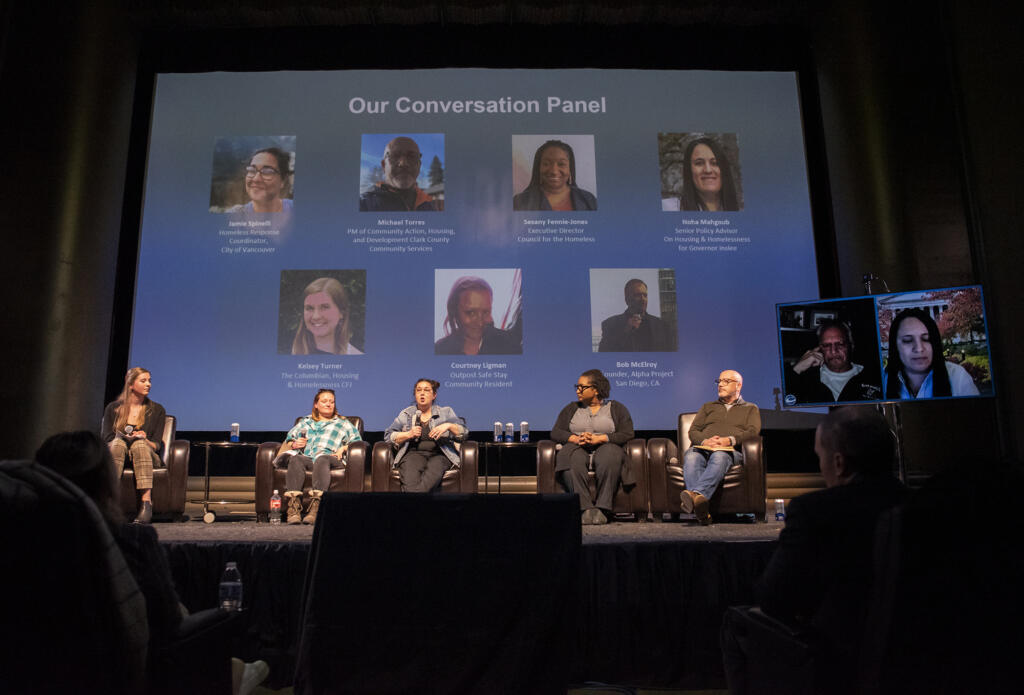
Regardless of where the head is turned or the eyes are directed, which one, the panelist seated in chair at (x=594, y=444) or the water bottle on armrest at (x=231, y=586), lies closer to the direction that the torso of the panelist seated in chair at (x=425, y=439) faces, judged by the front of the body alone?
the water bottle on armrest

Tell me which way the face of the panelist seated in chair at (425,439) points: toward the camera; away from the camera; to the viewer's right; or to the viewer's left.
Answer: toward the camera

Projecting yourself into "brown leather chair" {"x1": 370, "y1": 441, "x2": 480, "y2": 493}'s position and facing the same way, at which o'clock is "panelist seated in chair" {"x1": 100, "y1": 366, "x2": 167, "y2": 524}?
The panelist seated in chair is roughly at 3 o'clock from the brown leather chair.

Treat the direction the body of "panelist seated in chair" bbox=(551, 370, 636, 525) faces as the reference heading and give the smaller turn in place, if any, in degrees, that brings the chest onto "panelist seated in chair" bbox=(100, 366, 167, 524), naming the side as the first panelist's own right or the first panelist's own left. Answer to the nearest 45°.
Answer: approximately 90° to the first panelist's own right

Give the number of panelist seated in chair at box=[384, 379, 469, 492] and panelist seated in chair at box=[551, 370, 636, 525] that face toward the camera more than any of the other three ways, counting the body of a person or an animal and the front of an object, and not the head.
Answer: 2

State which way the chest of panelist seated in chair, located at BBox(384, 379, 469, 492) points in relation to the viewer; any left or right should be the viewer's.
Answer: facing the viewer

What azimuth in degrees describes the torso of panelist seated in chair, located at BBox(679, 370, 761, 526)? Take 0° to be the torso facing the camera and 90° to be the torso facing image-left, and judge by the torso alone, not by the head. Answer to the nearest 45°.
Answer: approximately 45°

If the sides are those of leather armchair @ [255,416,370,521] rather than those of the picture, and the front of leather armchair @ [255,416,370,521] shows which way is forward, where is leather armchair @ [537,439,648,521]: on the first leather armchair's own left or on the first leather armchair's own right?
on the first leather armchair's own left

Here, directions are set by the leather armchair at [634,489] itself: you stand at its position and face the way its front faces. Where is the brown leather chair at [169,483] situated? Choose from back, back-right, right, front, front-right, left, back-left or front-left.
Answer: right

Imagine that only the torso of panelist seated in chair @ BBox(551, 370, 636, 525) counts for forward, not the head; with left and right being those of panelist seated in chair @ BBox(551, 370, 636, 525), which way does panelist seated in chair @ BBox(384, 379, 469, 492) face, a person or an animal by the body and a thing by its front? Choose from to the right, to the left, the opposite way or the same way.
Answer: the same way

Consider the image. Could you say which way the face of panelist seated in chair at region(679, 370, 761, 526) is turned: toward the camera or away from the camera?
toward the camera

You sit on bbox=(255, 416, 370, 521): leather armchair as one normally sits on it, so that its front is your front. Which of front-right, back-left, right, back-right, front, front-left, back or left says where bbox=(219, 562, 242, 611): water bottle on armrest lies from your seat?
front

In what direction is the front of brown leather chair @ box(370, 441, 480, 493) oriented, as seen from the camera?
facing the viewer

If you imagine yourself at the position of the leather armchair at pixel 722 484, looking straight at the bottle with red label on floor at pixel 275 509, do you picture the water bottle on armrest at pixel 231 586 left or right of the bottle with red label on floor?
left

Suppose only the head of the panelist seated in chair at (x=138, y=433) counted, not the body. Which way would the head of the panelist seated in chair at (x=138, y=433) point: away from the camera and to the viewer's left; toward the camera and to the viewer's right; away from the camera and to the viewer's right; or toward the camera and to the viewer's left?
toward the camera and to the viewer's right

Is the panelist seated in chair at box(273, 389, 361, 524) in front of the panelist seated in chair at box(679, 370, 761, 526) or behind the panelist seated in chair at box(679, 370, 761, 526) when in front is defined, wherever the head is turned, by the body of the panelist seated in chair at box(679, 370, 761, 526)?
in front

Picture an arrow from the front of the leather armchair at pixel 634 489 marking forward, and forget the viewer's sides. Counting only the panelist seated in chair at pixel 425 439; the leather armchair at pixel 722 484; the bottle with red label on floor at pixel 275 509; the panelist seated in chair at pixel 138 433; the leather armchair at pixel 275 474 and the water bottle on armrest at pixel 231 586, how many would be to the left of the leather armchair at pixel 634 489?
1

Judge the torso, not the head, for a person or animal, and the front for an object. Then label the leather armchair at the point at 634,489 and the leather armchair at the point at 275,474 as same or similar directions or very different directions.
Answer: same or similar directions

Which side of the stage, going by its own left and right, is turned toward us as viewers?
front
